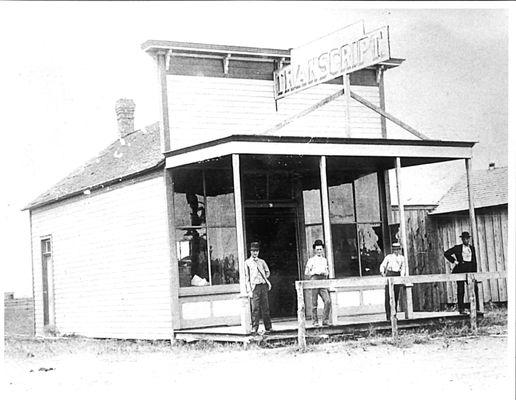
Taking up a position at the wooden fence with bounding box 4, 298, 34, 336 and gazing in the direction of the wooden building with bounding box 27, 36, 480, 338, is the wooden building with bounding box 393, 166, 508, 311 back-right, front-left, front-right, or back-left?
front-left

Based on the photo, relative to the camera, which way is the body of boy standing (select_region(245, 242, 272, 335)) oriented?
toward the camera

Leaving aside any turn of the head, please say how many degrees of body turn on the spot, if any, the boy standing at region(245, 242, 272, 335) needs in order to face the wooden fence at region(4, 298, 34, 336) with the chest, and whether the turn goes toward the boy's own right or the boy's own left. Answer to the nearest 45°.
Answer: approximately 135° to the boy's own right

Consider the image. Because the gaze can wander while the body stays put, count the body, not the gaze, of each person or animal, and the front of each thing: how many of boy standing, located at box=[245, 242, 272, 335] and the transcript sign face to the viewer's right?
0

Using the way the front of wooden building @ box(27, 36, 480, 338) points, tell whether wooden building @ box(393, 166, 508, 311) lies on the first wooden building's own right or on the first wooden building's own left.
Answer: on the first wooden building's own left

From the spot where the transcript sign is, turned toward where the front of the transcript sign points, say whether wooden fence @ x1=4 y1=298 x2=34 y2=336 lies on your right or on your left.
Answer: on your right

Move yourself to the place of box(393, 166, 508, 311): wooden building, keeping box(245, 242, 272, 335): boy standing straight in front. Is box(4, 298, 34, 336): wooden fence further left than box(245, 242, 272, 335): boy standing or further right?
right
